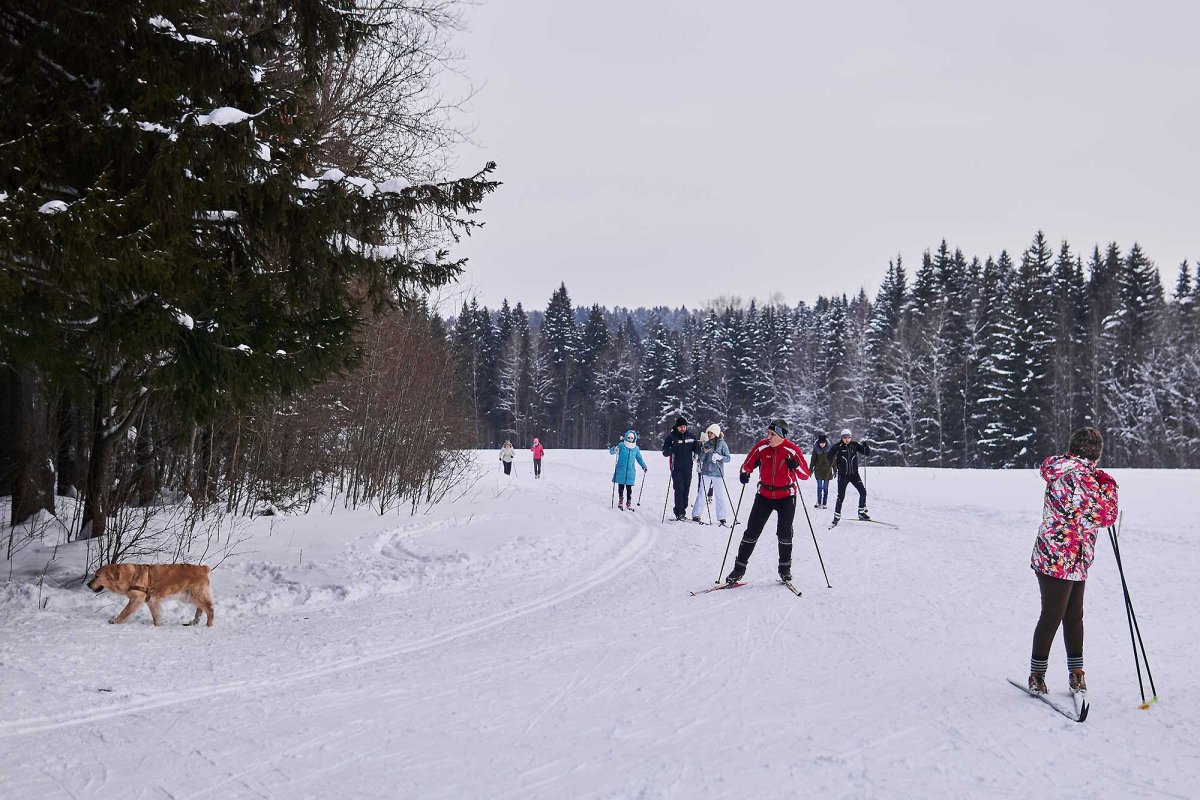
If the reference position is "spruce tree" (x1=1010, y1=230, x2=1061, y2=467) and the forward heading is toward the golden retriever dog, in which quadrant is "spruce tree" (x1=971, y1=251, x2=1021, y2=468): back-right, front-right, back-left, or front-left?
front-right

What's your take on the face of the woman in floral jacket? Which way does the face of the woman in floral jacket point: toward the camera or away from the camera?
away from the camera

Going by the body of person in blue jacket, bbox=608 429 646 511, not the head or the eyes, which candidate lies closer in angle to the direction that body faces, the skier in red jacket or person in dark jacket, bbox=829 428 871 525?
the skier in red jacket

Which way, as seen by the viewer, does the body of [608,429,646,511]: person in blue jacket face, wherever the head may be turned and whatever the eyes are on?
toward the camera

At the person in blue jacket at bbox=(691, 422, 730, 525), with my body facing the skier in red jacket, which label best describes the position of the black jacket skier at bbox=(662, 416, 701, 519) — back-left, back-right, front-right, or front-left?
back-right

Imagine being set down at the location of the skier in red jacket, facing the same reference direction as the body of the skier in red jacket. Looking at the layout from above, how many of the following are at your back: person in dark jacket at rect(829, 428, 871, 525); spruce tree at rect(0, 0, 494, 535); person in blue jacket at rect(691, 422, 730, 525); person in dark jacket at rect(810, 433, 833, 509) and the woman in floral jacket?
3

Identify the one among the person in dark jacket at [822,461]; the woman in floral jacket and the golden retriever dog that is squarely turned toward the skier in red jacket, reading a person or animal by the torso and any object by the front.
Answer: the person in dark jacket

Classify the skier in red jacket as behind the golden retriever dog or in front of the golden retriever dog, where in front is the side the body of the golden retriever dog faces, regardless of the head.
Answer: behind

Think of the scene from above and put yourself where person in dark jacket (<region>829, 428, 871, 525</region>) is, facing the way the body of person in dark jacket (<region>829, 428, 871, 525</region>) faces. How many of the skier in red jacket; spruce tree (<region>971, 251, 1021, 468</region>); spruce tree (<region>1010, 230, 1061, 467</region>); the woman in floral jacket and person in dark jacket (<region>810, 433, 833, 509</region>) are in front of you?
2

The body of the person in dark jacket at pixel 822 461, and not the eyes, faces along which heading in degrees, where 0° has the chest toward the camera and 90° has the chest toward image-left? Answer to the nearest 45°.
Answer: approximately 0°

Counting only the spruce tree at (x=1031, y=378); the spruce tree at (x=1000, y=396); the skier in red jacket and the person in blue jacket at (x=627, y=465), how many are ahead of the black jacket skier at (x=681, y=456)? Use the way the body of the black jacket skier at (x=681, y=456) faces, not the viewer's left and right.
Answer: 1

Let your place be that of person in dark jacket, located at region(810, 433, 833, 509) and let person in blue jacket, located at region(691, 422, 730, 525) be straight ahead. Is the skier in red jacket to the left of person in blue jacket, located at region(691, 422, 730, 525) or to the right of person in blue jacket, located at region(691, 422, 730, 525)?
left

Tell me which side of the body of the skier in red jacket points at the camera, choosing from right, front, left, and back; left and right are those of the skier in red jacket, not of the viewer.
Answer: front

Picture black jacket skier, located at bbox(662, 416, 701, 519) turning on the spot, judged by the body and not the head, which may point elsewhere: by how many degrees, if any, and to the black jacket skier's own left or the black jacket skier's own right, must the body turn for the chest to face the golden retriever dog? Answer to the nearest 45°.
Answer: approximately 45° to the black jacket skier's own right

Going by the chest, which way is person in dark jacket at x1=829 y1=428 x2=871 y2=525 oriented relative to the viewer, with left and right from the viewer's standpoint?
facing the viewer
